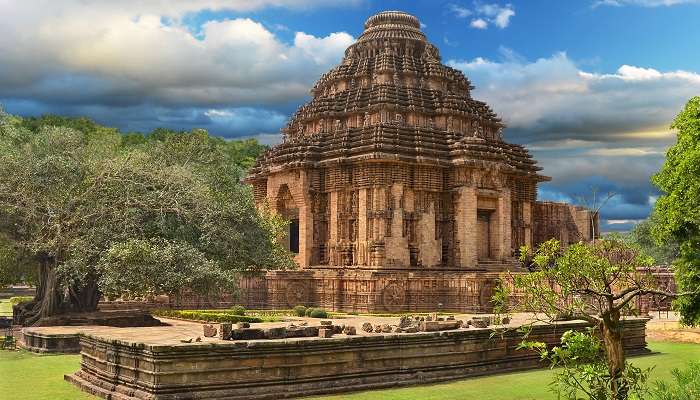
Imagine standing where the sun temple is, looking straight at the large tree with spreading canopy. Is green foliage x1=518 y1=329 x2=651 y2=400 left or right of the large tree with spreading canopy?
left

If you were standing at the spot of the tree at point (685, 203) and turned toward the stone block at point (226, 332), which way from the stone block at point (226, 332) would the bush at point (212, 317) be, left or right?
right

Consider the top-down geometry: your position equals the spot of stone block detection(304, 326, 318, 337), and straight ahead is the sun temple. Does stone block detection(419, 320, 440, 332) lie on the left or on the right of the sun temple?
right
